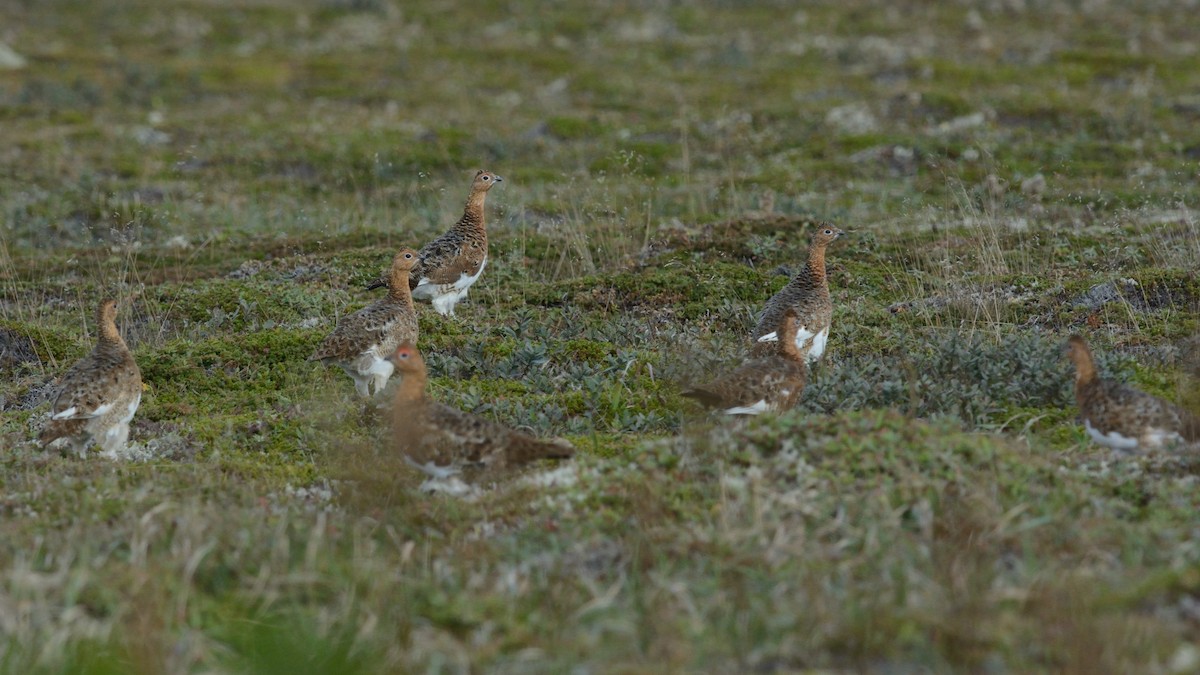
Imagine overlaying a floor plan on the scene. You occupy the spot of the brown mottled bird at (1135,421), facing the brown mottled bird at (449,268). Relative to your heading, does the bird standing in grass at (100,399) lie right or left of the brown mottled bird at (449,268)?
left

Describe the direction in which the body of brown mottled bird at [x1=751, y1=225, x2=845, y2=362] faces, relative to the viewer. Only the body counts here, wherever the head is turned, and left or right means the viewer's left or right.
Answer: facing to the right of the viewer

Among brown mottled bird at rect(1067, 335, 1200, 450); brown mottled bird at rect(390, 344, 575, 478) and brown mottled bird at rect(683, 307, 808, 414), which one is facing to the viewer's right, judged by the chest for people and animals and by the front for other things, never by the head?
brown mottled bird at rect(683, 307, 808, 414)

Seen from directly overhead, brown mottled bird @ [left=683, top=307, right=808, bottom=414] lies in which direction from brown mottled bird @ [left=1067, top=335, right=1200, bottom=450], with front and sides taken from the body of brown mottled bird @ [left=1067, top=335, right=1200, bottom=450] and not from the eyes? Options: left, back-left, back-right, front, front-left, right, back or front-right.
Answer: front

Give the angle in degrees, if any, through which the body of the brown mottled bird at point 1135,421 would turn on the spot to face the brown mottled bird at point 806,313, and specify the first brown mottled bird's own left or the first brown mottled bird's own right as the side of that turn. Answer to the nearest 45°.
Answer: approximately 45° to the first brown mottled bird's own right

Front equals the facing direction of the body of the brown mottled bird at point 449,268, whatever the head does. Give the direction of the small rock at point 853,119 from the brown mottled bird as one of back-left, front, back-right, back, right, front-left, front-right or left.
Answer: front-left

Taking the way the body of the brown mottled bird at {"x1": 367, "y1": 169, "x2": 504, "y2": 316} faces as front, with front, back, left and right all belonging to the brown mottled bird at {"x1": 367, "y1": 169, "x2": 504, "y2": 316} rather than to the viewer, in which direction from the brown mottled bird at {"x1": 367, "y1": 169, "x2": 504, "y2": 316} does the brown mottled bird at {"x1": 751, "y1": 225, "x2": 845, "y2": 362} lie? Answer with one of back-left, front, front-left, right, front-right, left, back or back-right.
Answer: front-right

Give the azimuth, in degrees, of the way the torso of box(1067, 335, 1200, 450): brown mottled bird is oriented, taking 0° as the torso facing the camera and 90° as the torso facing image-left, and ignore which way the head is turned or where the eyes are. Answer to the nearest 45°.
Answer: approximately 90°

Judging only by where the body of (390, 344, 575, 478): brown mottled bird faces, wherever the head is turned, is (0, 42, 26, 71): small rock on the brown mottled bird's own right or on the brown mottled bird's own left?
on the brown mottled bird's own right

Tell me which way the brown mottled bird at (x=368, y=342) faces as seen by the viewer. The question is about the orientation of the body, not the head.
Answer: to the viewer's right

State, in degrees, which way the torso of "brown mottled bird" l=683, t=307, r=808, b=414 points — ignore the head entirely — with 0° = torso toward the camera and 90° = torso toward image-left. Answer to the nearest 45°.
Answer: approximately 270°

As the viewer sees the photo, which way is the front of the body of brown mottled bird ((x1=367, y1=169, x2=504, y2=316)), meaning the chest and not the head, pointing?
to the viewer's right

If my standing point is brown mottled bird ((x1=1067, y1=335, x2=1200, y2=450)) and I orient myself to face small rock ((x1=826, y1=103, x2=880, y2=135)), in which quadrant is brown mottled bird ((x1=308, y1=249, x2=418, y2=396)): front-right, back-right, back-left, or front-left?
front-left

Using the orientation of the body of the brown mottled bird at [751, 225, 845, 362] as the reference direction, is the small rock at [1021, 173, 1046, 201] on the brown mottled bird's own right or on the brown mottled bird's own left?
on the brown mottled bird's own left

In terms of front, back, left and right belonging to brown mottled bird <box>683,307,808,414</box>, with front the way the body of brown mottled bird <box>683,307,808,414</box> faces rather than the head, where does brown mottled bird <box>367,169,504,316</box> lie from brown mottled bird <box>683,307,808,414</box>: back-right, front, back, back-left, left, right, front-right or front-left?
back-left

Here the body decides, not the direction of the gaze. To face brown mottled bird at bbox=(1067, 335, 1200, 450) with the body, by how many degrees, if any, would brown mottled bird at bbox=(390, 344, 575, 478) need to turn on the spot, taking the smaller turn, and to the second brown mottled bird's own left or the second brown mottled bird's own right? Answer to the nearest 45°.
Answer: approximately 180°

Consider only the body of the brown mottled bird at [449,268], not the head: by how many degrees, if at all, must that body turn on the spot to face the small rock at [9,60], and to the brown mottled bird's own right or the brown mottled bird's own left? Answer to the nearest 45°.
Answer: approximately 135° to the brown mottled bird's own left

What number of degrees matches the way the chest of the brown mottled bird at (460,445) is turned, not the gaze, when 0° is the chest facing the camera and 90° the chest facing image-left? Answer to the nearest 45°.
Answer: approximately 90°
